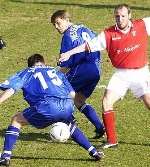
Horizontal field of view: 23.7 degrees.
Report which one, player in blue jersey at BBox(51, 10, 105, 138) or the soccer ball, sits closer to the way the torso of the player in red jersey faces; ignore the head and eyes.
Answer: the soccer ball

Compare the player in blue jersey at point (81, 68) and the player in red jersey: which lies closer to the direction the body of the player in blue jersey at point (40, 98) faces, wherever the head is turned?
the player in blue jersey

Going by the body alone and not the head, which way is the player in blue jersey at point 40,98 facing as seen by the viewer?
away from the camera

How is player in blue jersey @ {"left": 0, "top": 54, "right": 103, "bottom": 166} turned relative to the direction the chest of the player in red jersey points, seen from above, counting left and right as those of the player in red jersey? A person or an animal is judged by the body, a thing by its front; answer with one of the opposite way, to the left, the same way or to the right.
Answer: the opposite way

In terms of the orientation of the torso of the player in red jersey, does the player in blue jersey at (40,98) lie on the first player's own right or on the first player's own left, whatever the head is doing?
on the first player's own right

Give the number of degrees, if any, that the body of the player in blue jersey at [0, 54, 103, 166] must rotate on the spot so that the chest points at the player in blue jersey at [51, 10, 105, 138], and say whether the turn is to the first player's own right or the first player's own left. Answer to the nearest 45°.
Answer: approximately 45° to the first player's own right

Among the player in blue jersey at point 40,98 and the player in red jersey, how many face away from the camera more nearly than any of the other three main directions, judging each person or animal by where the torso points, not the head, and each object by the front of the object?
1

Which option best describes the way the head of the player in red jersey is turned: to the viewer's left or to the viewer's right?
to the viewer's left

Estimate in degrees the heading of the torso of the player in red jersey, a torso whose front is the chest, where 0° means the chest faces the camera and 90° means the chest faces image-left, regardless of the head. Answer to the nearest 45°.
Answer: approximately 0°

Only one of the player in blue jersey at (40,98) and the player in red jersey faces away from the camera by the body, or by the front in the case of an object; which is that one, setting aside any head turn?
the player in blue jersey

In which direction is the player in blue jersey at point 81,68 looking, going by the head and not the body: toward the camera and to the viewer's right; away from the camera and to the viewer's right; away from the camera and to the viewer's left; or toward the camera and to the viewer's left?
toward the camera and to the viewer's left
